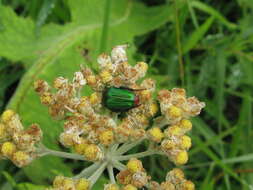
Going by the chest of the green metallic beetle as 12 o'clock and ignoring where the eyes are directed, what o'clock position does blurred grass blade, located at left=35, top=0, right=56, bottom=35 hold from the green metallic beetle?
The blurred grass blade is roughly at 8 o'clock from the green metallic beetle.

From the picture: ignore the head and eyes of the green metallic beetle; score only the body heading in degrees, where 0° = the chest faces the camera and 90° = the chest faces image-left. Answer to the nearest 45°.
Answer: approximately 270°

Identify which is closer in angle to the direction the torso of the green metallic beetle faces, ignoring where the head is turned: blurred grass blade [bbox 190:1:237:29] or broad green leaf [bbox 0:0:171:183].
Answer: the blurred grass blade
